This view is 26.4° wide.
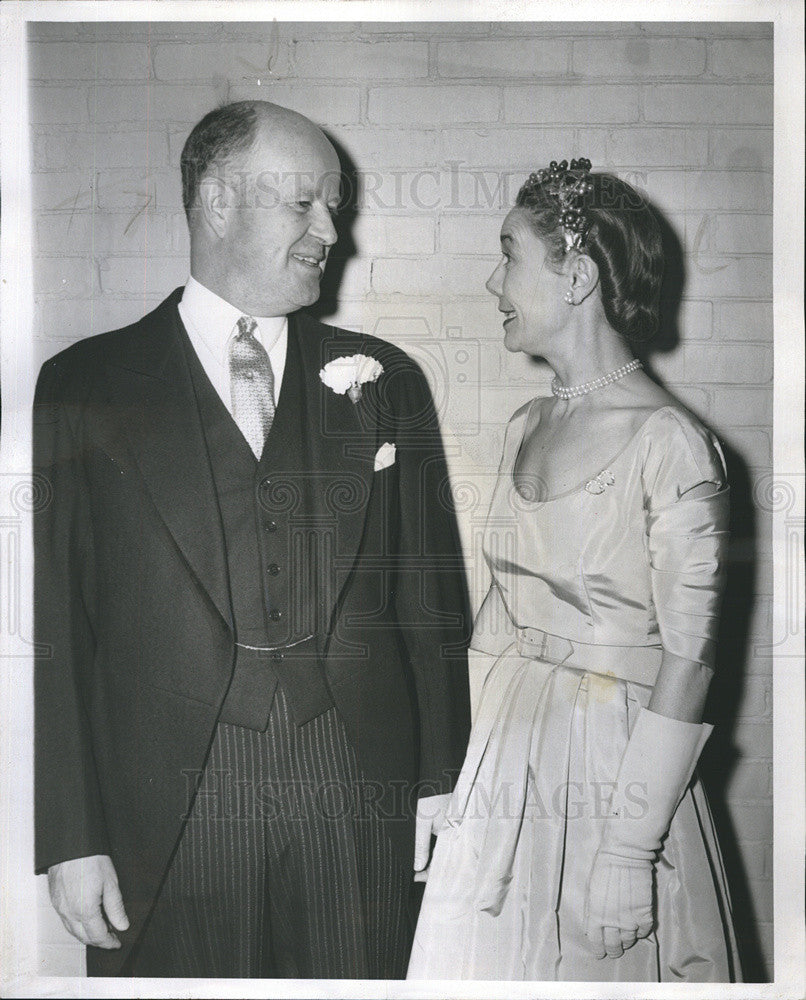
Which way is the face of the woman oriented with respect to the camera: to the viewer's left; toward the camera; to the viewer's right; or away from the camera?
to the viewer's left

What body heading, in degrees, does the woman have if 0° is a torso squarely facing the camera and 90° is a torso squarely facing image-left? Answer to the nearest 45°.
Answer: approximately 45°
